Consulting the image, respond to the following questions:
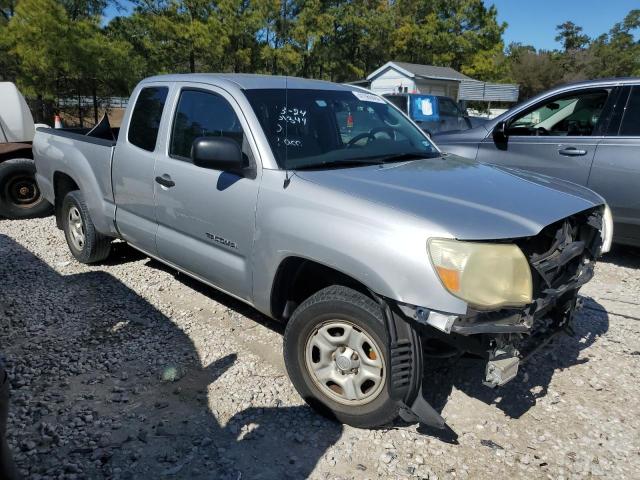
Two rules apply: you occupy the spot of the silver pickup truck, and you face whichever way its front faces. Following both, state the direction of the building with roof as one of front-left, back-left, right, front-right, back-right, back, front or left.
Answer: back-left

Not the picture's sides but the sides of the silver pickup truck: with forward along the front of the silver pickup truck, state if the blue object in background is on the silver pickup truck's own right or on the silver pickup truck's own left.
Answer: on the silver pickup truck's own left

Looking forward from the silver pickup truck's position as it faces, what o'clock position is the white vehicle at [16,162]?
The white vehicle is roughly at 6 o'clock from the silver pickup truck.

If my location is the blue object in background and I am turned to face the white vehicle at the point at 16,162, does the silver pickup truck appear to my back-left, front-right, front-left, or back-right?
front-left

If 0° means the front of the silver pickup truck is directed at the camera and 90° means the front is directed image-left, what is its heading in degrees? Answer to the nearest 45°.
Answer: approximately 315°

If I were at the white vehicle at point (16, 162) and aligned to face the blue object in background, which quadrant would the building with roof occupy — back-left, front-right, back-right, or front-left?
front-left
